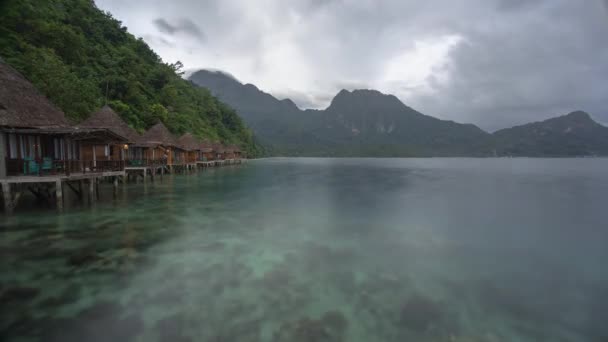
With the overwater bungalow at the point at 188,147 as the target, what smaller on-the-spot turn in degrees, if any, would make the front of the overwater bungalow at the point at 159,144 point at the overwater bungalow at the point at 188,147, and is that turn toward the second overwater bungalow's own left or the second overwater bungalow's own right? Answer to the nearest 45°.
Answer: approximately 90° to the second overwater bungalow's own left

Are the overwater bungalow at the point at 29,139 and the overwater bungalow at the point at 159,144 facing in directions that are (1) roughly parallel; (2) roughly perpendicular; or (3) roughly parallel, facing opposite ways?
roughly parallel

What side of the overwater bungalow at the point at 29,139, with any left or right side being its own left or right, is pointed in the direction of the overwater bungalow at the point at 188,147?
left

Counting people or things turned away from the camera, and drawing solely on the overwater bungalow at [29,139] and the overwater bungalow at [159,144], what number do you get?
0

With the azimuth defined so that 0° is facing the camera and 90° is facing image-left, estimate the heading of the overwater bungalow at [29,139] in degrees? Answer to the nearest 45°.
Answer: approximately 315°

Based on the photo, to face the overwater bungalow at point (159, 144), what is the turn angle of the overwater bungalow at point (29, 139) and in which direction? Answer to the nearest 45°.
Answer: approximately 90° to its left

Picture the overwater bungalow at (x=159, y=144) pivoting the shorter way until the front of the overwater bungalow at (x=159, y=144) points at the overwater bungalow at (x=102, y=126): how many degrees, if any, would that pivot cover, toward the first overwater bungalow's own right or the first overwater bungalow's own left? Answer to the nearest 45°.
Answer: approximately 45° to the first overwater bungalow's own right

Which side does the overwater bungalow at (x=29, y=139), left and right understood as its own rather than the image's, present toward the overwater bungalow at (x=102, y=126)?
left
